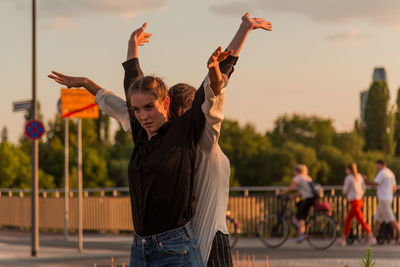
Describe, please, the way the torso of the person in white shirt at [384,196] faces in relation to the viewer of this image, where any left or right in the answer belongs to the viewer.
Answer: facing to the left of the viewer

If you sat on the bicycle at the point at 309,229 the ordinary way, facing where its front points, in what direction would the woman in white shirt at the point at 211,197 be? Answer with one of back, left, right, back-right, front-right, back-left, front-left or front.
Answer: left

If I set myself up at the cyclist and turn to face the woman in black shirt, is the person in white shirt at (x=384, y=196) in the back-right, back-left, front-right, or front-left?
back-left

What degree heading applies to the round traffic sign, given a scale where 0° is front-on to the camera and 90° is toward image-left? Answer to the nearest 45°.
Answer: approximately 0°

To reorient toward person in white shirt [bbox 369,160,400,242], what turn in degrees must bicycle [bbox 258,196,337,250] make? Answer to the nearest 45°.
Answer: approximately 180°

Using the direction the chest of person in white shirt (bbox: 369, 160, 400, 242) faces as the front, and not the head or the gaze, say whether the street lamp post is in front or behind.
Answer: in front

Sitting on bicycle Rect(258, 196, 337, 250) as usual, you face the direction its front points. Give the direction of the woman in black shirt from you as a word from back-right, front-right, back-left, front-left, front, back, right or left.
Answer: left

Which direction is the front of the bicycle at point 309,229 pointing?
to the viewer's left

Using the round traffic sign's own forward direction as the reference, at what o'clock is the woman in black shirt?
The woman in black shirt is roughly at 12 o'clock from the round traffic sign.

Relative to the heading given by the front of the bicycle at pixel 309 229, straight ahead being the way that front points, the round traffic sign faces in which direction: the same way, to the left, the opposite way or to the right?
to the left

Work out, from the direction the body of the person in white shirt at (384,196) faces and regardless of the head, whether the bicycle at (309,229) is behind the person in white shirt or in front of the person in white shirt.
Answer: in front
